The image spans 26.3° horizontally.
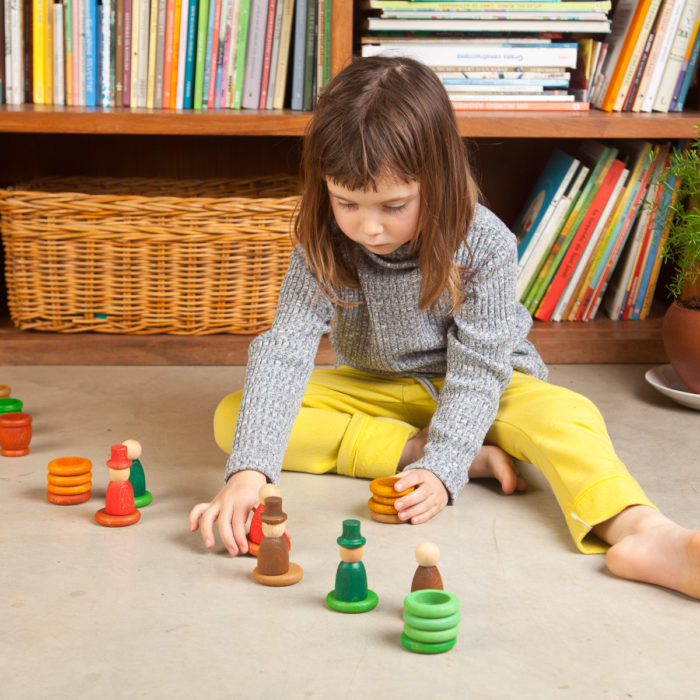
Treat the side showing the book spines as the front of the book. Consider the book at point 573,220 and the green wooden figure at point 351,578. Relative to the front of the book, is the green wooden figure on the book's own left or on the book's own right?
on the book's own right

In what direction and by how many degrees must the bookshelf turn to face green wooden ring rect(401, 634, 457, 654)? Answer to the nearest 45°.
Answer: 0° — it already faces it
